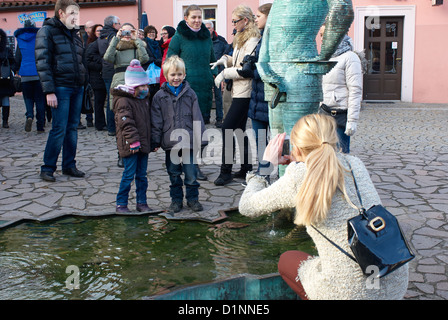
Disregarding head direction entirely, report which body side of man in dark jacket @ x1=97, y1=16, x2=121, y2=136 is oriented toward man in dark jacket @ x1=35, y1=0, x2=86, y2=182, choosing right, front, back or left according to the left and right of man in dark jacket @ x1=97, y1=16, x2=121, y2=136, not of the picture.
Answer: right

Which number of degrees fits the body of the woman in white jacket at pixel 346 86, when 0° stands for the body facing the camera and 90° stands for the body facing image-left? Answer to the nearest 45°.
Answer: approximately 45°

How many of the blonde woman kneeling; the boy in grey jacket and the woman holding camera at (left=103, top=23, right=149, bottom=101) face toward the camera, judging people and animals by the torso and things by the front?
2

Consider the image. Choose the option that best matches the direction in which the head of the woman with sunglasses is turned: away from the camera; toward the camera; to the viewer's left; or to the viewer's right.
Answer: to the viewer's left

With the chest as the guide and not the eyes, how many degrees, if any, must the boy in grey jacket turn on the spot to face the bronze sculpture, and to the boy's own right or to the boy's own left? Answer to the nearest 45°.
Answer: approximately 45° to the boy's own left

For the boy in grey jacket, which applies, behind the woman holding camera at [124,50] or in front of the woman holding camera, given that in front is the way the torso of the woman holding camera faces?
in front

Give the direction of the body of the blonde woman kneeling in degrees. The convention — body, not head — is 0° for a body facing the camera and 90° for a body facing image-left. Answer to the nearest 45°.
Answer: approximately 135°

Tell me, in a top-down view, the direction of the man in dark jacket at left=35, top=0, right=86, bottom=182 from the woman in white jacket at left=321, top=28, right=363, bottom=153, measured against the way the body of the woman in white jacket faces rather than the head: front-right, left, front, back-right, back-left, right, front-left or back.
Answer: front-right
